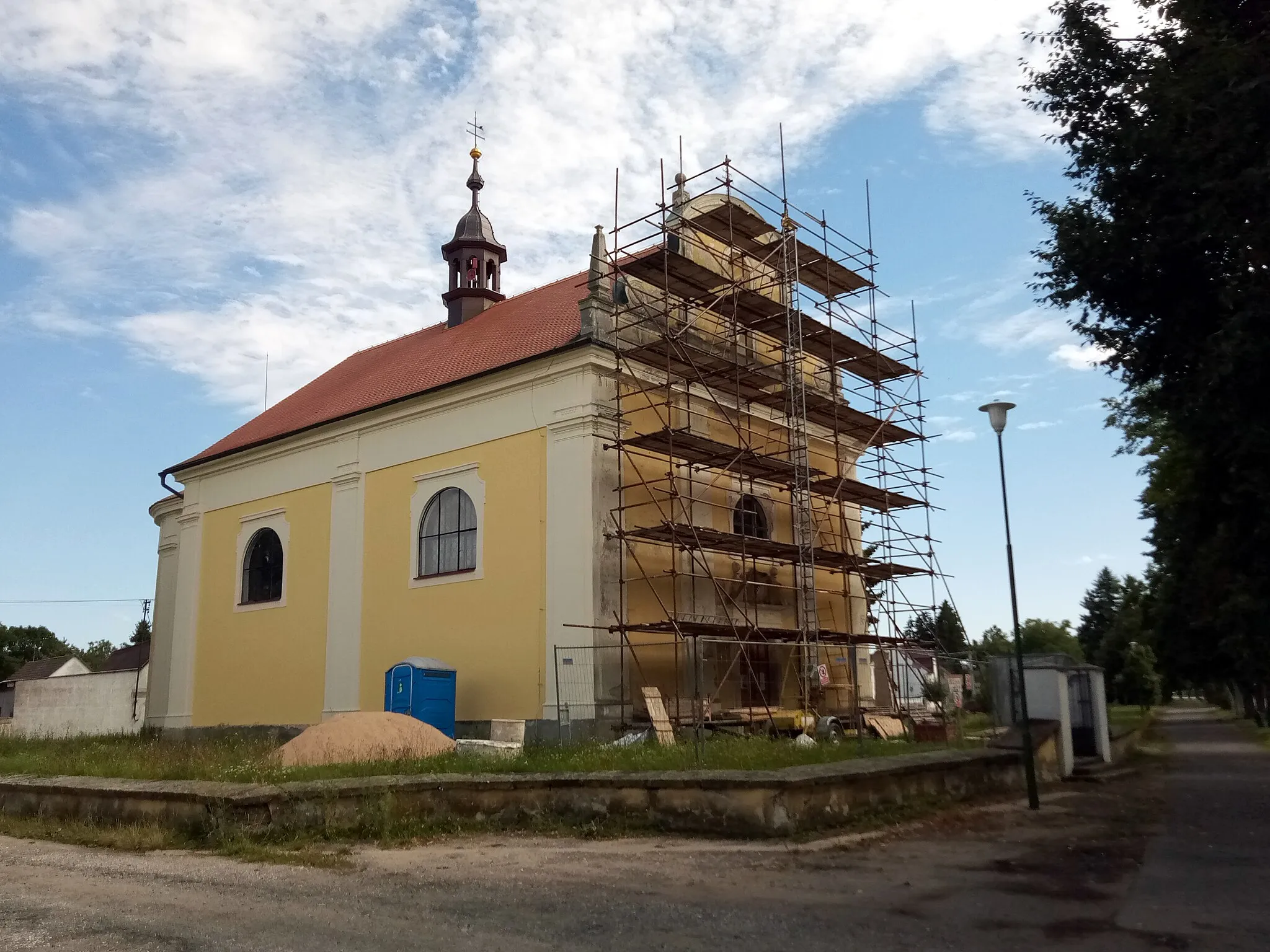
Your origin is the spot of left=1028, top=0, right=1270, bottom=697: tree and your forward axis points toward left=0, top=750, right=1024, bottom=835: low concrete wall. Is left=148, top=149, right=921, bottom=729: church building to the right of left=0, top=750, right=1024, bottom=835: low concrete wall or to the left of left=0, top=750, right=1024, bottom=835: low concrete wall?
right

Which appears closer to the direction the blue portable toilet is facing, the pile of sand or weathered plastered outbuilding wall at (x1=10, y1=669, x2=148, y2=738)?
the pile of sand

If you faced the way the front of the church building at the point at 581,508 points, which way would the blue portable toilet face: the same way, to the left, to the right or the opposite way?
to the right

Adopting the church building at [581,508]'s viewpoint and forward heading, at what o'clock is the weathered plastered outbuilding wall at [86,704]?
The weathered plastered outbuilding wall is roughly at 6 o'clock from the church building.

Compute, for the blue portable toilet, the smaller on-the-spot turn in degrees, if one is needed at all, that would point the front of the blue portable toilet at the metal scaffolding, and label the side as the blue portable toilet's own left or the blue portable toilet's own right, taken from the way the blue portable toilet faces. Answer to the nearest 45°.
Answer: approximately 135° to the blue portable toilet's own left

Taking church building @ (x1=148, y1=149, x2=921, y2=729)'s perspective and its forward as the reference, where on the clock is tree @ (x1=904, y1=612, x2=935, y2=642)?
The tree is roughly at 10 o'clock from the church building.

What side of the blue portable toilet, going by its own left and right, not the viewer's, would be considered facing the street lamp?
left

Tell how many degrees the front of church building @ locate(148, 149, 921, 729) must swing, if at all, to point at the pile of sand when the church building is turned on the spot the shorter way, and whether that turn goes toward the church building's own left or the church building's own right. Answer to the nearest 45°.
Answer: approximately 90° to the church building's own right

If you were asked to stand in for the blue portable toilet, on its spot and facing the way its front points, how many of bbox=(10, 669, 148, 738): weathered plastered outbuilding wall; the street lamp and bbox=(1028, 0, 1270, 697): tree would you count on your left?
2
